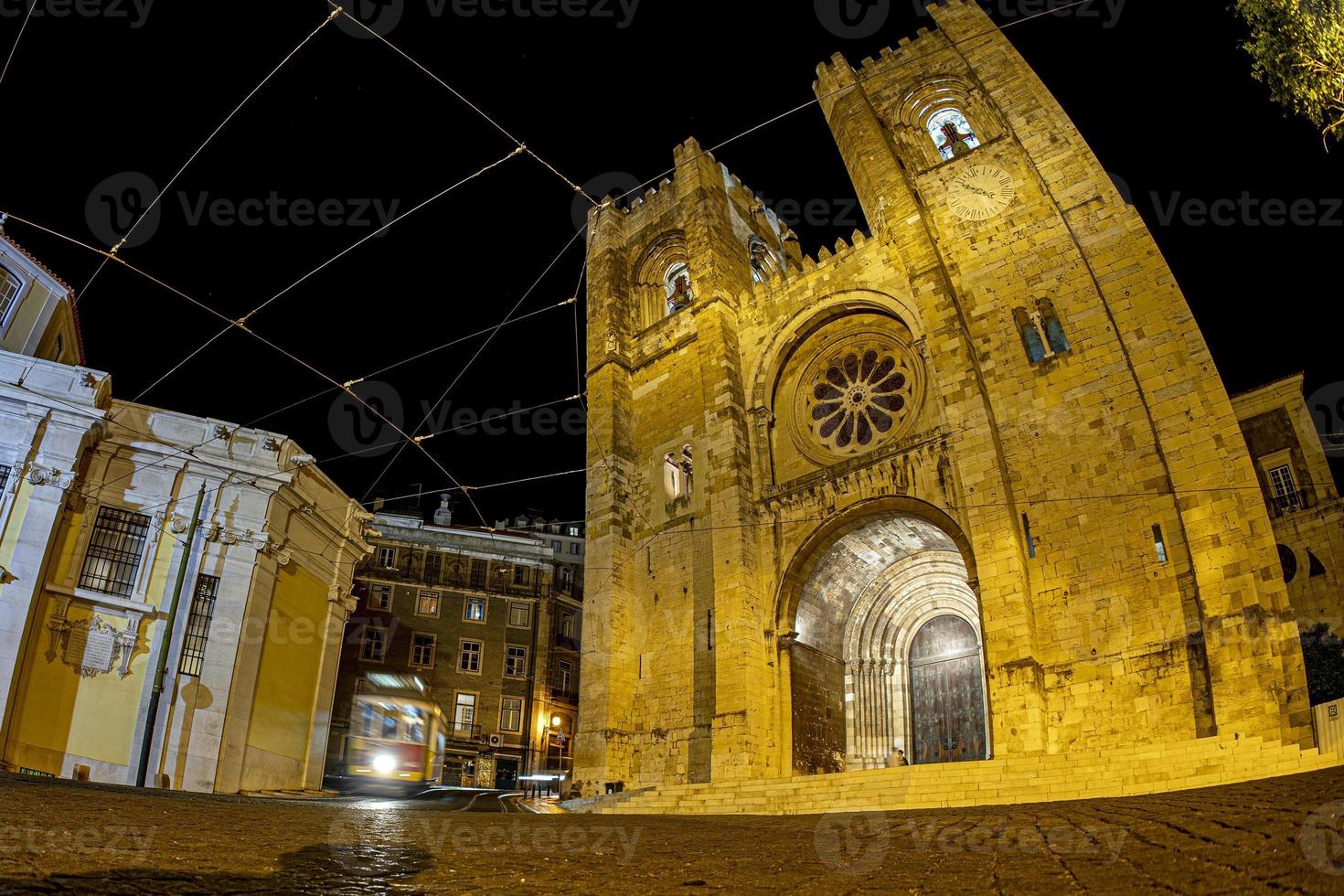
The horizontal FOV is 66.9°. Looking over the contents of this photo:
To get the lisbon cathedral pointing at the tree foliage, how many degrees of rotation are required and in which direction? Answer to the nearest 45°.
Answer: approximately 90° to its left

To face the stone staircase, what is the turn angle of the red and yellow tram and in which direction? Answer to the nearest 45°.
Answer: approximately 45° to its left

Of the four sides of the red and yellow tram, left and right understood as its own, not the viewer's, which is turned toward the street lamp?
left

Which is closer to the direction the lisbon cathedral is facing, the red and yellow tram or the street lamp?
the red and yellow tram

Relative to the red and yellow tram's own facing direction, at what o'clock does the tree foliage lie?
The tree foliage is roughly at 11 o'clock from the red and yellow tram.

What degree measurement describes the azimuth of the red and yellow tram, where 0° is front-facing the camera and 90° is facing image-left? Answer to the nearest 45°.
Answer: approximately 0°
